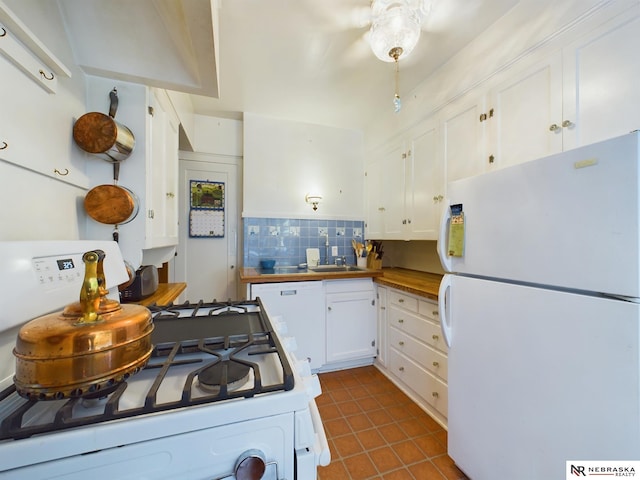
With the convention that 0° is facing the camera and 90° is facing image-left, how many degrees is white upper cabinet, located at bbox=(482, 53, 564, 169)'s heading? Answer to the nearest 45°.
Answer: approximately 45°

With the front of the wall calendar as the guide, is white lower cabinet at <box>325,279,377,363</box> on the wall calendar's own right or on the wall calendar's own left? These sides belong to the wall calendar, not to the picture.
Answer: on the wall calendar's own left

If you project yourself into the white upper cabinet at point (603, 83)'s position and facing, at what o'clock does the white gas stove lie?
The white gas stove is roughly at 11 o'clock from the white upper cabinet.

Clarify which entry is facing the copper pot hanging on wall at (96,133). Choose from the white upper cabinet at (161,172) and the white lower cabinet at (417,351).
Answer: the white lower cabinet

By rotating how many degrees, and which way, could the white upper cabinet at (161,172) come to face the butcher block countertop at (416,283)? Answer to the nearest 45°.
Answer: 0° — it already faces it

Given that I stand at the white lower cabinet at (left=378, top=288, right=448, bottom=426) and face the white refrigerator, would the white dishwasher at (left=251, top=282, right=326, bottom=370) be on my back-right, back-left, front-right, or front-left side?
back-right

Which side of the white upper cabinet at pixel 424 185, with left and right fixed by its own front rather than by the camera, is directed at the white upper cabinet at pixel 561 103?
left
